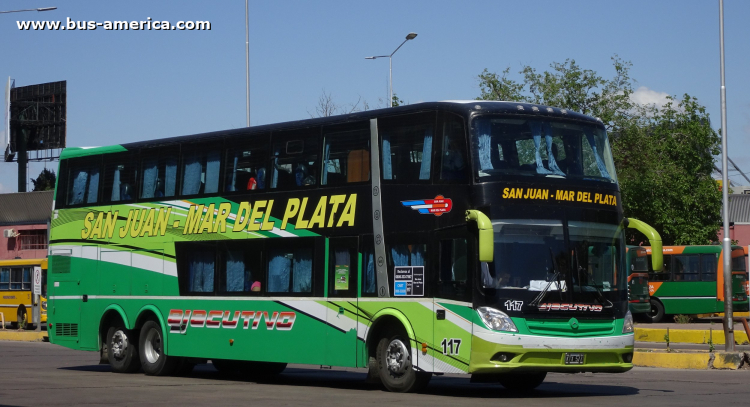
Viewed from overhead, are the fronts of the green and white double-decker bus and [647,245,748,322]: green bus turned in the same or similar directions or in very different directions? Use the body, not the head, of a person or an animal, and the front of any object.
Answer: very different directions

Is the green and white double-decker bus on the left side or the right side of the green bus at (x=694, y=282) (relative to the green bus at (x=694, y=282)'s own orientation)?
on its left

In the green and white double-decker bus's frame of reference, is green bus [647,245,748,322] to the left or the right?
on its left

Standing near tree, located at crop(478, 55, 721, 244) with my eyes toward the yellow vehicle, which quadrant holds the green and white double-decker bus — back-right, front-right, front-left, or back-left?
front-left

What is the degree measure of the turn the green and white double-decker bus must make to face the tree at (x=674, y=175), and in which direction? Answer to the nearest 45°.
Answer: approximately 90° to its left

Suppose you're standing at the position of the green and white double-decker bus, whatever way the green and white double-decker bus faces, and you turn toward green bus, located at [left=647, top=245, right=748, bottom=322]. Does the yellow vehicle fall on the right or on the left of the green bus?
left

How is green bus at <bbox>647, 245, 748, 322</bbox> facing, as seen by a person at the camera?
facing to the left of the viewer

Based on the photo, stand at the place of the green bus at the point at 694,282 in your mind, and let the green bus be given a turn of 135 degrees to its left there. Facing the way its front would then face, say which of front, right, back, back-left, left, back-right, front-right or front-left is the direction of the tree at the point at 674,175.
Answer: back-left

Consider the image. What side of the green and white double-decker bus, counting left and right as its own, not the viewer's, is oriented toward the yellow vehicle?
back

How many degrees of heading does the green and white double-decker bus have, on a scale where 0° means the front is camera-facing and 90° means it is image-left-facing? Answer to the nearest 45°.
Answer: approximately 315°

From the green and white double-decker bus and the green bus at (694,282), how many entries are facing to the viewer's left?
1

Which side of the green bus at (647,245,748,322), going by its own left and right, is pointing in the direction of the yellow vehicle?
front
